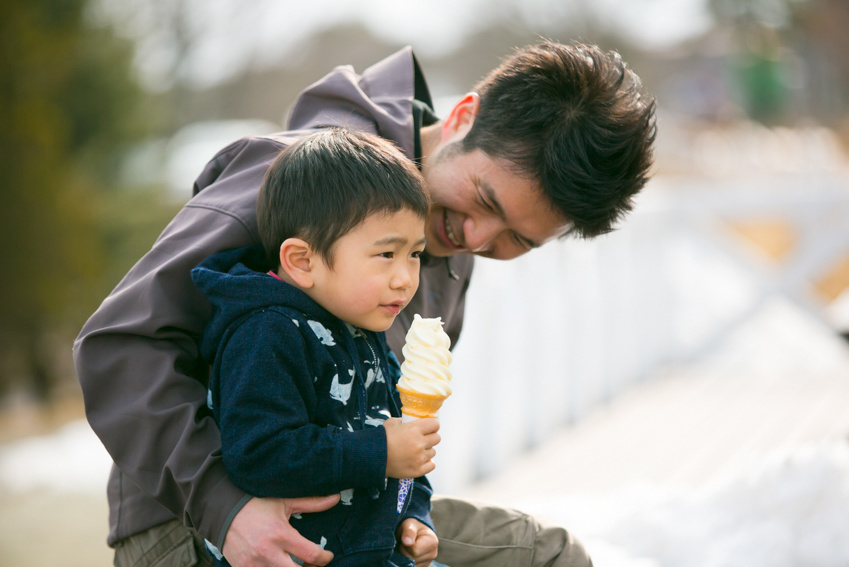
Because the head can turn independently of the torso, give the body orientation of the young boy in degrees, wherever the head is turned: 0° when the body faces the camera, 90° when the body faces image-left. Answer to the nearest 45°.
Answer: approximately 315°

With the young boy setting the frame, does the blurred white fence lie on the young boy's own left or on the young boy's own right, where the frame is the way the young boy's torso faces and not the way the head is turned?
on the young boy's own left

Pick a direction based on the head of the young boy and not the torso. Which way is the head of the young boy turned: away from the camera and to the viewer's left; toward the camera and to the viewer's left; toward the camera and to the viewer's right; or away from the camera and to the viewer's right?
toward the camera and to the viewer's right
